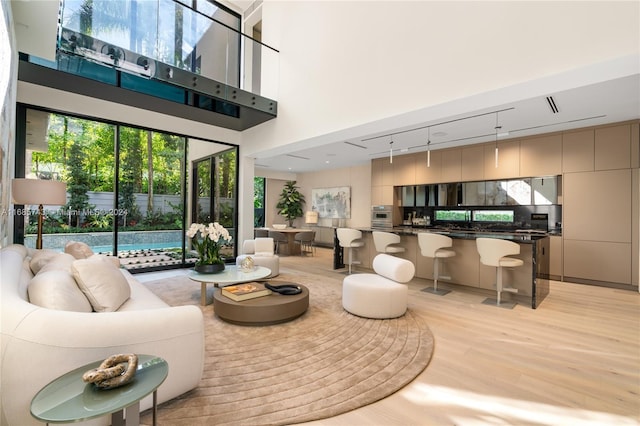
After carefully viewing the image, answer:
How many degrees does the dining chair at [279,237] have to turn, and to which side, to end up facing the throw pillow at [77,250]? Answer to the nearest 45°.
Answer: approximately 180°

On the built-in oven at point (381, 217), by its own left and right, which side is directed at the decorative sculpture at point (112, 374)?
front

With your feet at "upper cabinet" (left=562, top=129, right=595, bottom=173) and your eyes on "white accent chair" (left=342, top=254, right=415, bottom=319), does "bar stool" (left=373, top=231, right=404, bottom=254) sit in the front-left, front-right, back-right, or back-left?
front-right

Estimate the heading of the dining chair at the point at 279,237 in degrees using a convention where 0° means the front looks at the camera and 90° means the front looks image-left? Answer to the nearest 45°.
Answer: approximately 225°

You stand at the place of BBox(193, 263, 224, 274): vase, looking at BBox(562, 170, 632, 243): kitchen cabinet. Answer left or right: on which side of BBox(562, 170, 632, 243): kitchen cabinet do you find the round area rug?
right

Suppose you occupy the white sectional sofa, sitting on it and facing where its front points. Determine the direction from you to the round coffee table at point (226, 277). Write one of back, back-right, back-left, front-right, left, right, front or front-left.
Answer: front-left

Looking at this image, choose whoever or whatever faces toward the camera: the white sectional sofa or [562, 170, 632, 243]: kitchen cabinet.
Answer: the kitchen cabinet

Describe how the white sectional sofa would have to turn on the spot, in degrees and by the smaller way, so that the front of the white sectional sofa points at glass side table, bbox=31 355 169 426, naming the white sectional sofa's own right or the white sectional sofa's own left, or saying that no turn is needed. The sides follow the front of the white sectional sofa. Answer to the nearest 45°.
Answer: approximately 90° to the white sectional sofa's own right

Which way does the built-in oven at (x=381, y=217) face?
toward the camera

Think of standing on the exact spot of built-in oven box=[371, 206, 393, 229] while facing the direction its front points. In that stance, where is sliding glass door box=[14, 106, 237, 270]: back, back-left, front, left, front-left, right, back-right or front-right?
front-right

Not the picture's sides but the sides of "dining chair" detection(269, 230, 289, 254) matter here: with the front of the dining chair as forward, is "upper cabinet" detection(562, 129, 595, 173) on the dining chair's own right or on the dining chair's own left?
on the dining chair's own right

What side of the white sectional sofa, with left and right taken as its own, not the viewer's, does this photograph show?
right

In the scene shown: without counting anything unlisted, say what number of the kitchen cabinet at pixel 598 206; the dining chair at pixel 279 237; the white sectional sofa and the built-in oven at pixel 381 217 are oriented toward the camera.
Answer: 2

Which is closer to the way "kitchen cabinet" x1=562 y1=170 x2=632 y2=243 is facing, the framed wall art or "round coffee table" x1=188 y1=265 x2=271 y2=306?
the round coffee table

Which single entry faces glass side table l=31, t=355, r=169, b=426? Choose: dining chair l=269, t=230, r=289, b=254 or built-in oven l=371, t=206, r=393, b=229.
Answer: the built-in oven

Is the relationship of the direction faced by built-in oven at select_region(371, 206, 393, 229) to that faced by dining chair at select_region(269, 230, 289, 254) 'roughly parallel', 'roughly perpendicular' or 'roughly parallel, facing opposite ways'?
roughly parallel, facing opposite ways

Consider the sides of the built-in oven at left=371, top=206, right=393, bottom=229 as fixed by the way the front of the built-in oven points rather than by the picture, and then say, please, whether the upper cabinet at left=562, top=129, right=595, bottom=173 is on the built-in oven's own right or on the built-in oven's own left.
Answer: on the built-in oven's own left
